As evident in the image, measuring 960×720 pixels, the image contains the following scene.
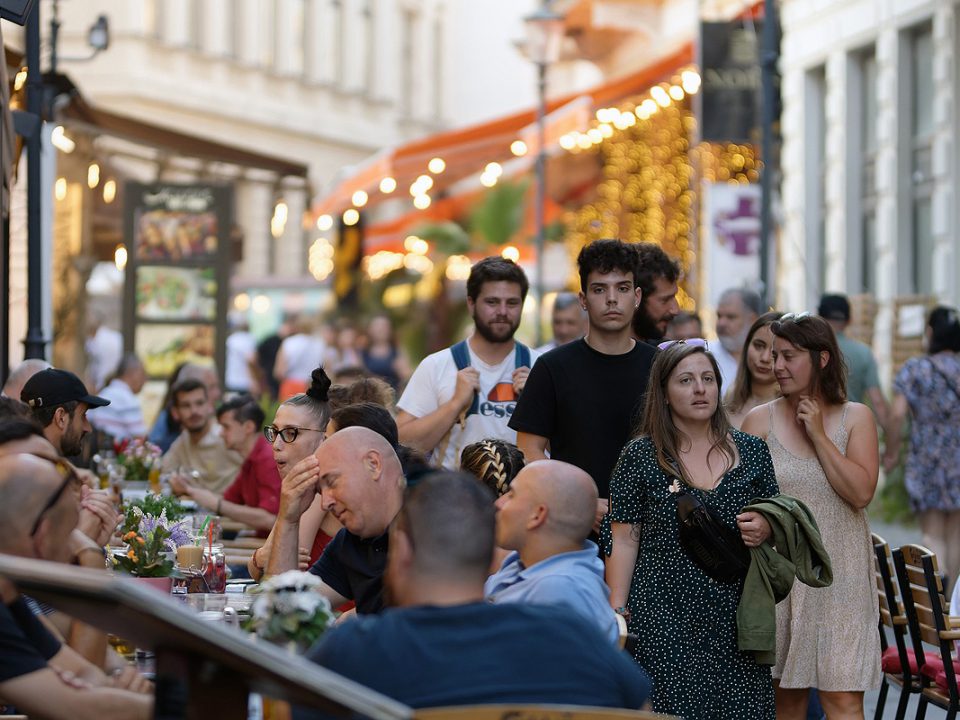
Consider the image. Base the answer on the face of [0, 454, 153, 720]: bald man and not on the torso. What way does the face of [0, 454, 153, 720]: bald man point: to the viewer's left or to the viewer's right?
to the viewer's right

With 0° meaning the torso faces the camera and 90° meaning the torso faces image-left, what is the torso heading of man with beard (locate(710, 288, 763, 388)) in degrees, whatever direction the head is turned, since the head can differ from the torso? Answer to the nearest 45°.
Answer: approximately 45°

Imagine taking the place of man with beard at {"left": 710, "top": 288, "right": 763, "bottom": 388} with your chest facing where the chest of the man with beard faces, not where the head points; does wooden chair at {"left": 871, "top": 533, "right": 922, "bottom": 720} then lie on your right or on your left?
on your left

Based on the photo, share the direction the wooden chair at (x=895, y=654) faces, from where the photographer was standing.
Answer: facing away from the viewer and to the right of the viewer

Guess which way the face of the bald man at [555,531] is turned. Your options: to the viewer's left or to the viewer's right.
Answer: to the viewer's left

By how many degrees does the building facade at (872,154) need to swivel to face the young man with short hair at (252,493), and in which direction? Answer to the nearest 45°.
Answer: approximately 45° to its left

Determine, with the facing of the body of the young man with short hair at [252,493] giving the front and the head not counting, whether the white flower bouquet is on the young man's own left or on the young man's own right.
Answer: on the young man's own left

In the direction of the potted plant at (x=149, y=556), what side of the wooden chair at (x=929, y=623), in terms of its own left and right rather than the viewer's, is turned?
back

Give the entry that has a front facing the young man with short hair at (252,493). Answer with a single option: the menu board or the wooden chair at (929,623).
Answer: the menu board
